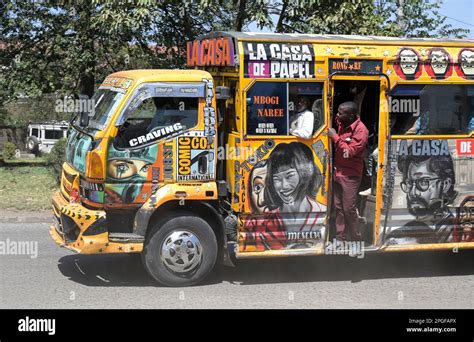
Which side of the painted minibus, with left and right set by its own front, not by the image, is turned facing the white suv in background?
right

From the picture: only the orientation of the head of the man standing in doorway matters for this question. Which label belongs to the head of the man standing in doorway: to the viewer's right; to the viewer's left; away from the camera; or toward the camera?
to the viewer's left

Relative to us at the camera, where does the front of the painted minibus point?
facing to the left of the viewer

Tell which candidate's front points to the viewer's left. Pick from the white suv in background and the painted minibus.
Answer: the painted minibus
